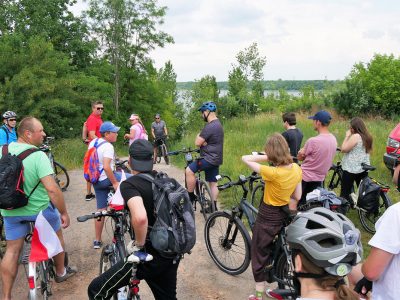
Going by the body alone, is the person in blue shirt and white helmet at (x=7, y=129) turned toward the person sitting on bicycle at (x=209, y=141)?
yes

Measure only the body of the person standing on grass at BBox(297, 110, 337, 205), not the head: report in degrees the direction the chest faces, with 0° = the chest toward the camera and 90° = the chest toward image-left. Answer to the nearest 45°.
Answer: approximately 135°

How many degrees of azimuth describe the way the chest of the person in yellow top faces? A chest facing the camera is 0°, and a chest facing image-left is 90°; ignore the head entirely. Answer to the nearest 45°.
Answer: approximately 135°

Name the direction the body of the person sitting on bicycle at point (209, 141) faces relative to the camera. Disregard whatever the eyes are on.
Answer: to the viewer's left

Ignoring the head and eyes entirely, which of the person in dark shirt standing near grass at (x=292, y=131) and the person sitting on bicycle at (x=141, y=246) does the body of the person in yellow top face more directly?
the person in dark shirt standing near grass

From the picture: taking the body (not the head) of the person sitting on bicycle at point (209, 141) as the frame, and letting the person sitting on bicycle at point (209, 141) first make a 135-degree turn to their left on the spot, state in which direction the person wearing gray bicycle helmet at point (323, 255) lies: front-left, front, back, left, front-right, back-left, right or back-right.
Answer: front-right

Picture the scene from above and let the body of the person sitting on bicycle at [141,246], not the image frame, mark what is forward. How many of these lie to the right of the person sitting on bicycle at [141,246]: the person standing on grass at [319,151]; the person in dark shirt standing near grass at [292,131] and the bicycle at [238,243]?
3

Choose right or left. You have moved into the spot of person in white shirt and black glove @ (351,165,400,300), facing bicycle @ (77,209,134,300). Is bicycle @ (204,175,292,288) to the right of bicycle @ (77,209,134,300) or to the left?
right

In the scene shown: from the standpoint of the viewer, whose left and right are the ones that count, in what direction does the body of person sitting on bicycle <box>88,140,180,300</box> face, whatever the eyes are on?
facing away from the viewer and to the left of the viewer

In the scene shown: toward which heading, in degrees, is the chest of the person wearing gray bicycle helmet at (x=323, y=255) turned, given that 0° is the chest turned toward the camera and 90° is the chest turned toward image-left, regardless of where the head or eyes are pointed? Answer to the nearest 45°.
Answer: approximately 135°

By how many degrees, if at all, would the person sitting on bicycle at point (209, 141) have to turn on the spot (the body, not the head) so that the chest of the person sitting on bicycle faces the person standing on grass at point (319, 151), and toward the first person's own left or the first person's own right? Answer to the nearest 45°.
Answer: approximately 135° to the first person's own left
